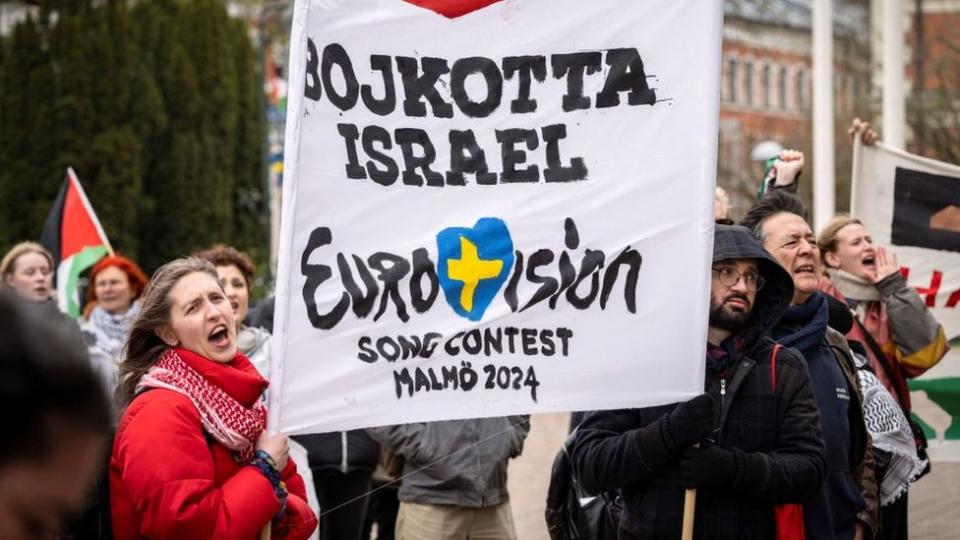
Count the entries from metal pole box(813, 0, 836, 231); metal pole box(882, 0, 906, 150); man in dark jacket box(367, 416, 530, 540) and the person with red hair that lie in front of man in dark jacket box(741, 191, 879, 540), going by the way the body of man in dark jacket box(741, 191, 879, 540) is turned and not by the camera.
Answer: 0

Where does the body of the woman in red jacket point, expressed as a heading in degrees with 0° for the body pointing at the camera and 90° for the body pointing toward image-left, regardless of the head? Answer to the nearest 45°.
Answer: approximately 315°

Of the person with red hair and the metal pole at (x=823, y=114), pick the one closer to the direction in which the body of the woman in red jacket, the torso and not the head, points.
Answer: the metal pole

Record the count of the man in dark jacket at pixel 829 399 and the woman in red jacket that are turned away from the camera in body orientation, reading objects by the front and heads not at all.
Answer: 0

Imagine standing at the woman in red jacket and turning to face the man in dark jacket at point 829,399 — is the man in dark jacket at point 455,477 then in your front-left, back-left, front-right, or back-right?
front-left

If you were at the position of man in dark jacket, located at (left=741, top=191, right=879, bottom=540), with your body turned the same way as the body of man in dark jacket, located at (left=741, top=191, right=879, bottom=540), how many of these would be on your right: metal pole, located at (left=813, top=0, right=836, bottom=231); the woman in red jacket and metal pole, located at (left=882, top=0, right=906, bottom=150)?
1

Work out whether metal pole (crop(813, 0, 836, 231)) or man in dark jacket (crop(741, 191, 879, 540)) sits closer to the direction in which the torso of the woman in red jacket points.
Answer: the man in dark jacket

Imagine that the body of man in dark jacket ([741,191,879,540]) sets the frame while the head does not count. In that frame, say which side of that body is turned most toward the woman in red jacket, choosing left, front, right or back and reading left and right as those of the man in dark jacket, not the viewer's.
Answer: right

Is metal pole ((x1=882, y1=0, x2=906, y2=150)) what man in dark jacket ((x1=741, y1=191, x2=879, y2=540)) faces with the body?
no

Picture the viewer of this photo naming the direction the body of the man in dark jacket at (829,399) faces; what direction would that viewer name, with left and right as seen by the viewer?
facing the viewer and to the right of the viewer

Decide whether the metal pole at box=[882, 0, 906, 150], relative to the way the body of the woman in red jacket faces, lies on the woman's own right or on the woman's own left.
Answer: on the woman's own left

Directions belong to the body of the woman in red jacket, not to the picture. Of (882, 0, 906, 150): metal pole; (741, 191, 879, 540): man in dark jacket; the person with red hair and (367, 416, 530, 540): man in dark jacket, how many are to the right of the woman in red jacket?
0

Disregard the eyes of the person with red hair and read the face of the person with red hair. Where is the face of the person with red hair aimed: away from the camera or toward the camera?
toward the camera

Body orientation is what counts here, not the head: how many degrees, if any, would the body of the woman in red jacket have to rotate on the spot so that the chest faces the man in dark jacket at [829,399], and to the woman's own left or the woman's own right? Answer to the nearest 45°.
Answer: approximately 45° to the woman's own left

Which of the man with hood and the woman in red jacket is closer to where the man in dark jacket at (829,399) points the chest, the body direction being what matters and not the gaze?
the man with hood

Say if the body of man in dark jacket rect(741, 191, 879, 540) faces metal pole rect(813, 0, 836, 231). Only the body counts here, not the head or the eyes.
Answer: no

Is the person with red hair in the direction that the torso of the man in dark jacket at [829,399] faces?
no
